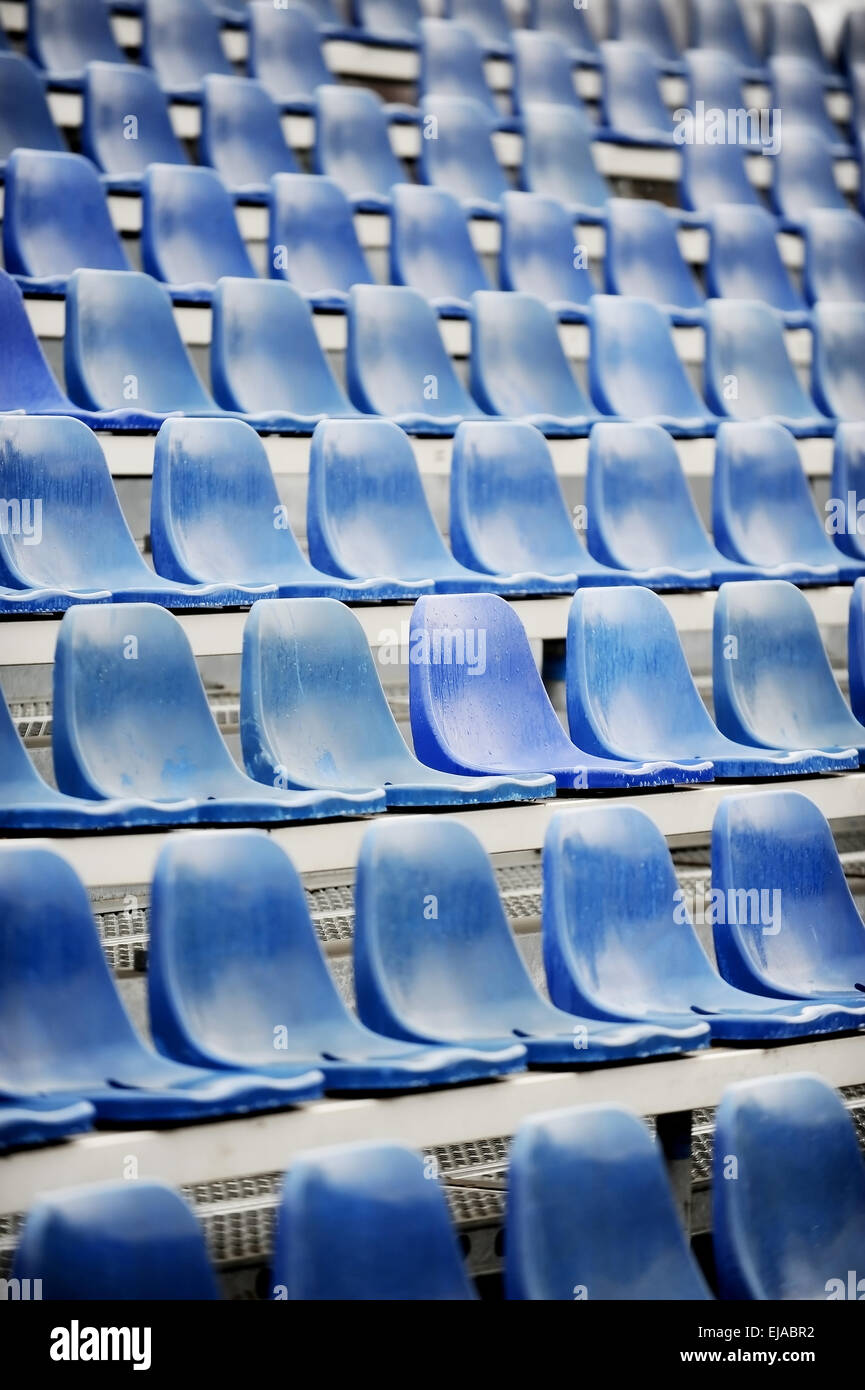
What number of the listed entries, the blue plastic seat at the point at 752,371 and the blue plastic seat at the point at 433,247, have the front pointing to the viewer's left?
0

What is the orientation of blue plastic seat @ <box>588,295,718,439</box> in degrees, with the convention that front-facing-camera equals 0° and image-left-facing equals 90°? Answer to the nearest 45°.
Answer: approximately 315°

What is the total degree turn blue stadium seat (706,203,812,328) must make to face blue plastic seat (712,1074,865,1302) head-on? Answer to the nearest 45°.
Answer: approximately 45° to its right

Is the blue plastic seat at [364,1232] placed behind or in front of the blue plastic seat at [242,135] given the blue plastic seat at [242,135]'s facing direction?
in front

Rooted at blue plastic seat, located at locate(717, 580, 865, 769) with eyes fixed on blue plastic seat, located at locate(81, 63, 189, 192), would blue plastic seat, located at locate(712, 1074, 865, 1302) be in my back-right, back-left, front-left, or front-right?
back-left

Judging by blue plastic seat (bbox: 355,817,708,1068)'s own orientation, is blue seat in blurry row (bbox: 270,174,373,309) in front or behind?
behind

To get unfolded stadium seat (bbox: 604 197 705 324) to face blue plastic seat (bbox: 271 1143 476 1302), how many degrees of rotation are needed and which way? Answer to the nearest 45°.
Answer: approximately 45° to its right

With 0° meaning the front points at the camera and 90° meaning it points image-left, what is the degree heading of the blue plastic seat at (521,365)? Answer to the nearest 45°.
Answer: approximately 315°

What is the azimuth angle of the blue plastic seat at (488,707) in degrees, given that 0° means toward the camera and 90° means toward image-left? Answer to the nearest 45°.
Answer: approximately 315°
